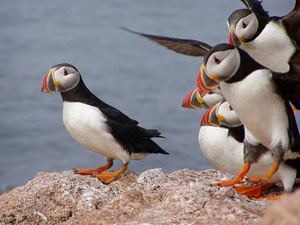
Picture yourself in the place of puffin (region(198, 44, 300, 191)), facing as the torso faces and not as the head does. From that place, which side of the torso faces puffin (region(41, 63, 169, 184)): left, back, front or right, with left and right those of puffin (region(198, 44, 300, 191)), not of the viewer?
right

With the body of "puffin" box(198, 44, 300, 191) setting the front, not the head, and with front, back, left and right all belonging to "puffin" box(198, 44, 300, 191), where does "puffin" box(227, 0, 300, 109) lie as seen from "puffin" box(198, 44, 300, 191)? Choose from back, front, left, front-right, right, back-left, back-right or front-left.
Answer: back-right

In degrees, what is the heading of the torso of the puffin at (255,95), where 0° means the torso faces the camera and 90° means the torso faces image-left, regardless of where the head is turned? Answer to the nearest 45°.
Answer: approximately 45°

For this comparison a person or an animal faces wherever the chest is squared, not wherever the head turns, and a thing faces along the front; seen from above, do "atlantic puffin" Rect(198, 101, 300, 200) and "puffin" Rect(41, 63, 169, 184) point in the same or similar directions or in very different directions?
same or similar directions

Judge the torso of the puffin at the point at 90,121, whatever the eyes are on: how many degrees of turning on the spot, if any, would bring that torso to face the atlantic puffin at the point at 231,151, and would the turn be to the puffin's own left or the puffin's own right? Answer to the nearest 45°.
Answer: approximately 135° to the puffin's own left

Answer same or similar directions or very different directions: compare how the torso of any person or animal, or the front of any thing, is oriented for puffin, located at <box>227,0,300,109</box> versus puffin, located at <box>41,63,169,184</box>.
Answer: same or similar directions

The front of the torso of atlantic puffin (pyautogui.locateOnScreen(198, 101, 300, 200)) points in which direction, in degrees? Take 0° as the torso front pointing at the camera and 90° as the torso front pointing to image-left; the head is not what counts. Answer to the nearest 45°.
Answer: approximately 90°

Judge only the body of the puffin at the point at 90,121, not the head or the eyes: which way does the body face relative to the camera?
to the viewer's left

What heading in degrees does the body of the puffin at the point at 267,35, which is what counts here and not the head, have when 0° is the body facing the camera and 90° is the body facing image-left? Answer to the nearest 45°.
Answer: approximately 45°

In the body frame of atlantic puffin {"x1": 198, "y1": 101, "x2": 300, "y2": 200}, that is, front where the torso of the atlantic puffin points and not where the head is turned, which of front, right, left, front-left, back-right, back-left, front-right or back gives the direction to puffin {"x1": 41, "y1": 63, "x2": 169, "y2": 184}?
front

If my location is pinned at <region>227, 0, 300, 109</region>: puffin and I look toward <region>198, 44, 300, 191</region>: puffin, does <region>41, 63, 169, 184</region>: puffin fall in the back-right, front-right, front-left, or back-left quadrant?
front-right
